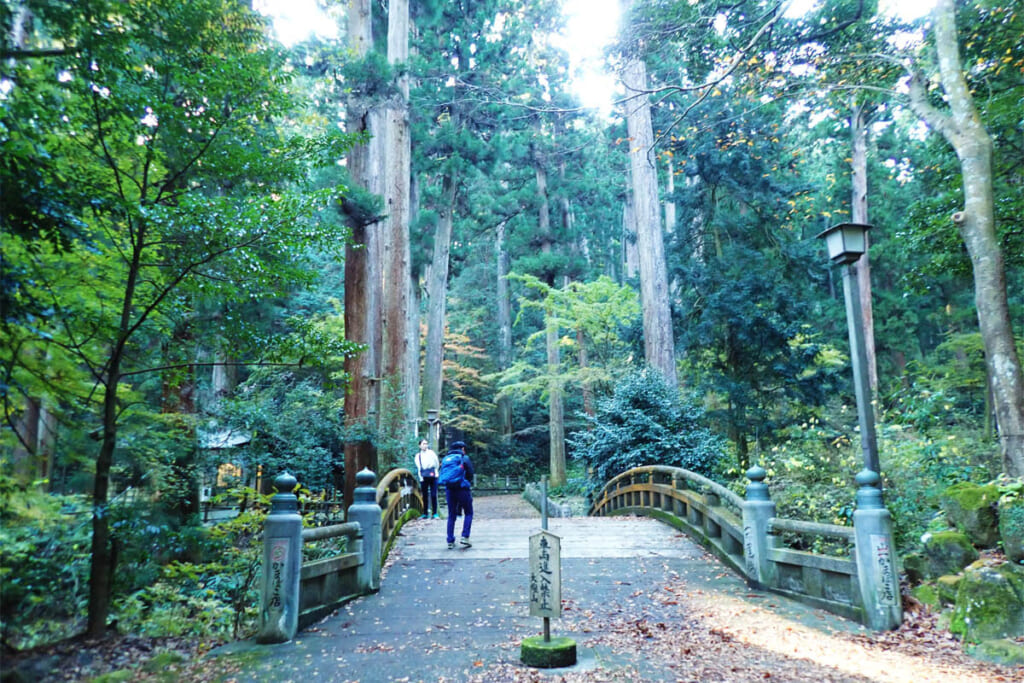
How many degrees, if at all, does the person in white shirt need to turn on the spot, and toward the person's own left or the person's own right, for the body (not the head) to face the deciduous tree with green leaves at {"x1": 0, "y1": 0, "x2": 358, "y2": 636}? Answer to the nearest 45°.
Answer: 0° — they already face it

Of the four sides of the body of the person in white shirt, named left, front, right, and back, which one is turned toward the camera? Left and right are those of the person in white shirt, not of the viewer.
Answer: front

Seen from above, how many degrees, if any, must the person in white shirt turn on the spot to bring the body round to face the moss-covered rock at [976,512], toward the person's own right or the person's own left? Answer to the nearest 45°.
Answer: approximately 45° to the person's own left

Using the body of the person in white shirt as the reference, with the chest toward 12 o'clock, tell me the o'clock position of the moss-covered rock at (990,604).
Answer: The moss-covered rock is roughly at 11 o'clock from the person in white shirt.

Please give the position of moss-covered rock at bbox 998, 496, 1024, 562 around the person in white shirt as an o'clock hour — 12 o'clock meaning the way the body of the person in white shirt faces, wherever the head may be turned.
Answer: The moss-covered rock is roughly at 11 o'clock from the person in white shirt.

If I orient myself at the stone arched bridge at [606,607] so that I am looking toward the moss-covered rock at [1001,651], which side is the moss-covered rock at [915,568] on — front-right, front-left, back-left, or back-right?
front-left

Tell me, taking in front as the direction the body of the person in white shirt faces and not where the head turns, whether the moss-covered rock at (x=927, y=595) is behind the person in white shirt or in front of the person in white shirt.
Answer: in front

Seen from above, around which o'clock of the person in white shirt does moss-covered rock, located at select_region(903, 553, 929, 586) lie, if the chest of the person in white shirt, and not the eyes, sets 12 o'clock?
The moss-covered rock is roughly at 11 o'clock from the person in white shirt.

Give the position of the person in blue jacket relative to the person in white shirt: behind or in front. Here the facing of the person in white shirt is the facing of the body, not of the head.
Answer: in front
